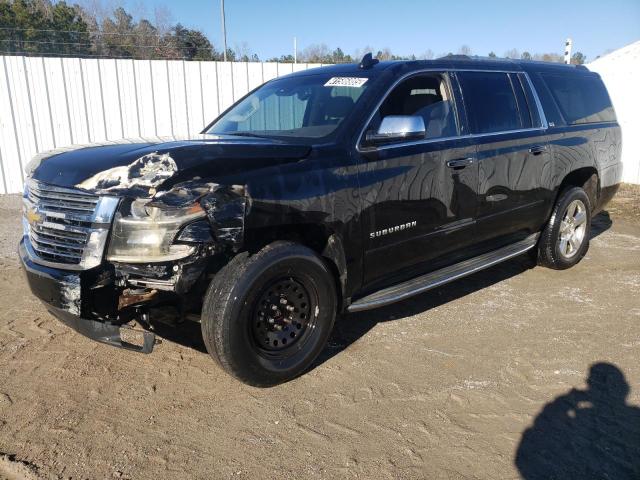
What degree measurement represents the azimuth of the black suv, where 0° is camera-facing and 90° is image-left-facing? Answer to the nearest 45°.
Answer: approximately 45°

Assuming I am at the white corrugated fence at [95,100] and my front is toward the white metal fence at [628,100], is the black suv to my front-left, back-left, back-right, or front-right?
front-right

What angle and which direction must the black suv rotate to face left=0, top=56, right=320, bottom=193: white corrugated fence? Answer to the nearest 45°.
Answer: approximately 90° to its right

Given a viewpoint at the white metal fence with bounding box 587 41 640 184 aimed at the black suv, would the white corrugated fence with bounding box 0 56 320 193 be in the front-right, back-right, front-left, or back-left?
front-right

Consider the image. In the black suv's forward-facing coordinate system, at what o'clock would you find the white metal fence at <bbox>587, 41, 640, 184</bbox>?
The white metal fence is roughly at 6 o'clock from the black suv.
